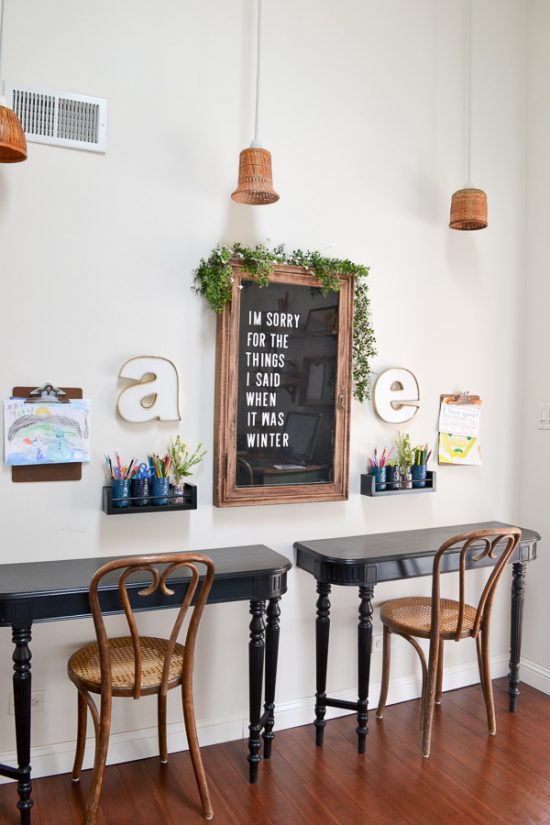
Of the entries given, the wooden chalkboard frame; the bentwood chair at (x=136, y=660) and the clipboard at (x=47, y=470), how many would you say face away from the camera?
1

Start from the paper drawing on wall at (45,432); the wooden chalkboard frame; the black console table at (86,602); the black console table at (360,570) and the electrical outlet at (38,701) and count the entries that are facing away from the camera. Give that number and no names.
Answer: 0

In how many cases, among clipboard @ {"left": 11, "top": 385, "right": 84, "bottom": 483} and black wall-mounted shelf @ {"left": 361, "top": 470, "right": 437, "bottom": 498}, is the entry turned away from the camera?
0

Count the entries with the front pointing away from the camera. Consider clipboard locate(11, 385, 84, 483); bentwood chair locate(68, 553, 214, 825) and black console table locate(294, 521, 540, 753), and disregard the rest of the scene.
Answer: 1

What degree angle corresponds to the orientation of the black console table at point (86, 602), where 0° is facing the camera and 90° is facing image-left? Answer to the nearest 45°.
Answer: approximately 0°

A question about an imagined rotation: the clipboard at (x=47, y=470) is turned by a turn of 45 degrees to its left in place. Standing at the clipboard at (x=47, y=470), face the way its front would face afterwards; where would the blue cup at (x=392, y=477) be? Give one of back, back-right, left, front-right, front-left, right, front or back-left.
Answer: front-left

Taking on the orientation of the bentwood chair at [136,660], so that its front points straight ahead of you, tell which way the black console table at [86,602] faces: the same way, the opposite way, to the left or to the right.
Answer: the opposite way

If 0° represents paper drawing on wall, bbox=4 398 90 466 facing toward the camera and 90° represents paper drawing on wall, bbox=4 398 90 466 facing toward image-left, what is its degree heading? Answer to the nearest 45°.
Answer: approximately 0°

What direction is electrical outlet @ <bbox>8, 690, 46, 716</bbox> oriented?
toward the camera

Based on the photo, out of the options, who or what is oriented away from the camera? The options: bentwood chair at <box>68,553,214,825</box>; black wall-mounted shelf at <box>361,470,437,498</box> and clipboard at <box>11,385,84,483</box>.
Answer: the bentwood chair

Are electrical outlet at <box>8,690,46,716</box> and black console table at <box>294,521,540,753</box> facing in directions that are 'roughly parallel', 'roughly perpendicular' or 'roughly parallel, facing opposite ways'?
roughly parallel

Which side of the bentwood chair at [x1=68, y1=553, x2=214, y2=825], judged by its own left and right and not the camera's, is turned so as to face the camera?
back

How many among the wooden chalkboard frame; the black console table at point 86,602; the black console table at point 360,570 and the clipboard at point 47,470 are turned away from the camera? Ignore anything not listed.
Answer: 0

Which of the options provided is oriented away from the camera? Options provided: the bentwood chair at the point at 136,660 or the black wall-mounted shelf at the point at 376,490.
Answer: the bentwood chair

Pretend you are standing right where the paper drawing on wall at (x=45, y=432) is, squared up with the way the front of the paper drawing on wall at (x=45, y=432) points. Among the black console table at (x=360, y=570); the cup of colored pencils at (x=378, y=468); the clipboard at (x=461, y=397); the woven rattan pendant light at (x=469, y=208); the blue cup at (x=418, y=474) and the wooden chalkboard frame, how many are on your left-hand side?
6
